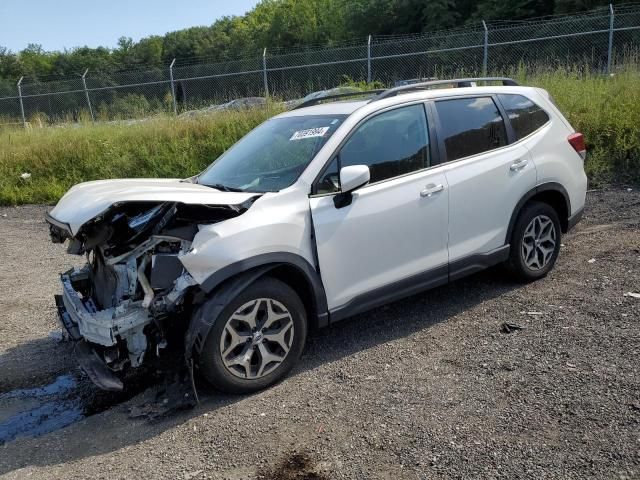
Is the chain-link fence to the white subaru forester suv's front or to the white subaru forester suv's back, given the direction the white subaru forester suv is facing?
to the back

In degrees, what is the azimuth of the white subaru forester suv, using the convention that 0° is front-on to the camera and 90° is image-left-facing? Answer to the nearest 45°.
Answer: approximately 45°
